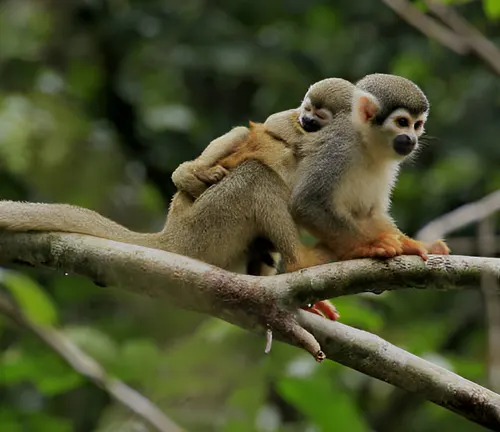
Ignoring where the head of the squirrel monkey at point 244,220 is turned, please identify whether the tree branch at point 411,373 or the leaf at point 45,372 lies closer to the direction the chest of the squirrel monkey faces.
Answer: the tree branch

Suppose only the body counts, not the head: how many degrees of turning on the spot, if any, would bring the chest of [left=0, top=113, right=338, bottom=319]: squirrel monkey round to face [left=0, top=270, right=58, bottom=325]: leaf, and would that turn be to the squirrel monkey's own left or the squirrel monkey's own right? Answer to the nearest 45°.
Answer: approximately 135° to the squirrel monkey's own left

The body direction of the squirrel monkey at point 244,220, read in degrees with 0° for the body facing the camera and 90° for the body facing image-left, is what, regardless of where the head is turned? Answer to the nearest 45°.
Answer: approximately 270°

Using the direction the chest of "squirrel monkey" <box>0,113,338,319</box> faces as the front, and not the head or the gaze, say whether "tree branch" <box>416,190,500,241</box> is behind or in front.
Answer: in front

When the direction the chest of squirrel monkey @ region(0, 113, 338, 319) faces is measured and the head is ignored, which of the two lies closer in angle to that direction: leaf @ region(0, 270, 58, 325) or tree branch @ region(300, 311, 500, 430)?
the tree branch

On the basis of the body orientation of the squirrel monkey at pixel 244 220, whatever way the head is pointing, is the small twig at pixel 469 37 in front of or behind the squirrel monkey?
in front

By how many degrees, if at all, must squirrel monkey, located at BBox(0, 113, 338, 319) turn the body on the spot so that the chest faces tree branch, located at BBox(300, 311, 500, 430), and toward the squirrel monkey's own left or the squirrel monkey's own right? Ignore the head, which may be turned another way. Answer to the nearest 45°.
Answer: approximately 45° to the squirrel monkey's own right

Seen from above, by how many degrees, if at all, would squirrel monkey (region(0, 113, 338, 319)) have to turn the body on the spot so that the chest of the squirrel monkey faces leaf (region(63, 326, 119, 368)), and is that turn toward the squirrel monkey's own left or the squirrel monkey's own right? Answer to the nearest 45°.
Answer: approximately 135° to the squirrel monkey's own left
